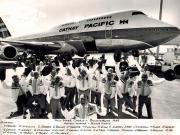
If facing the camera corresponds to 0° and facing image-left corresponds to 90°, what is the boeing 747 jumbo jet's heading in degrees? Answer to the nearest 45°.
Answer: approximately 315°

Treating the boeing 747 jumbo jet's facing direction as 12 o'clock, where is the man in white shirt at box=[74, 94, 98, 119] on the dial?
The man in white shirt is roughly at 2 o'clock from the boeing 747 jumbo jet.

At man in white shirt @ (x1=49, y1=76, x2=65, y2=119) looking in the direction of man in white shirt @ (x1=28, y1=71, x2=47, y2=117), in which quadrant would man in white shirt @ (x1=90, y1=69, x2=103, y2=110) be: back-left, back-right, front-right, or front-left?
back-right

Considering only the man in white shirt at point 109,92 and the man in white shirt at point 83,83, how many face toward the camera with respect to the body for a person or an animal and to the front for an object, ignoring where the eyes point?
2

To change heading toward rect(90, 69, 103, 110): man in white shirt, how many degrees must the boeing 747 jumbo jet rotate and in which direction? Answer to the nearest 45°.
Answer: approximately 45° to its right
